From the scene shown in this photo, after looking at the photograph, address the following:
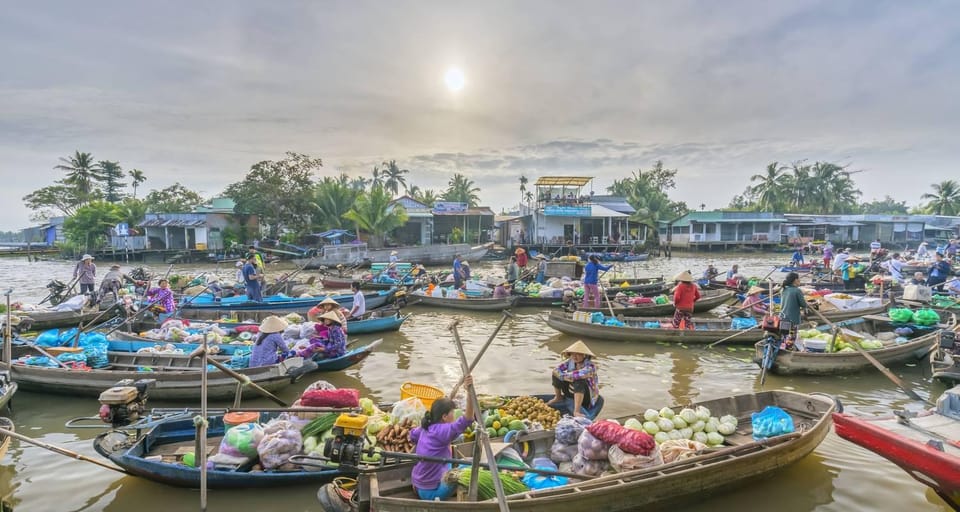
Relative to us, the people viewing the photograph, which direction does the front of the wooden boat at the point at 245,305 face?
facing to the right of the viewer

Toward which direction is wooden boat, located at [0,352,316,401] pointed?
to the viewer's right

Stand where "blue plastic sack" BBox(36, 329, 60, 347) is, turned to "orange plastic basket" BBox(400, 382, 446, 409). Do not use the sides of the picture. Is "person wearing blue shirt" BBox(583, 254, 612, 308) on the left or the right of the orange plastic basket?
left

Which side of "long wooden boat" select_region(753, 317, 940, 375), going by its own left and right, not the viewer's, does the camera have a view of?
right

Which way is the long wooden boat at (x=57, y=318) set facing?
to the viewer's right

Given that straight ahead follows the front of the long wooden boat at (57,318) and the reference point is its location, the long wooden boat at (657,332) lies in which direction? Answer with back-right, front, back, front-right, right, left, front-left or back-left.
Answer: front-right

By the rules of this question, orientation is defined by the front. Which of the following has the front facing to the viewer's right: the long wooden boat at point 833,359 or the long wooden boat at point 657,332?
the long wooden boat at point 833,359

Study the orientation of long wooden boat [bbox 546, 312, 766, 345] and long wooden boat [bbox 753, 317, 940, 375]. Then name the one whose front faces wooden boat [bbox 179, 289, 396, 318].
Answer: long wooden boat [bbox 546, 312, 766, 345]

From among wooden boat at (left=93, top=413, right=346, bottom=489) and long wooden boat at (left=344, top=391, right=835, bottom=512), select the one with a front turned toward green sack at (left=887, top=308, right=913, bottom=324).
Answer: the long wooden boat

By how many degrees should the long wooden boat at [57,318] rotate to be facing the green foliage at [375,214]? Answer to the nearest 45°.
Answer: approximately 45° to its left

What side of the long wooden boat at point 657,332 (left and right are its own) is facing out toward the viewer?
left
